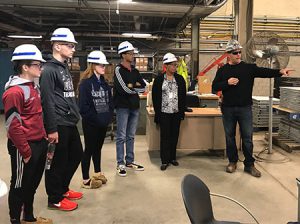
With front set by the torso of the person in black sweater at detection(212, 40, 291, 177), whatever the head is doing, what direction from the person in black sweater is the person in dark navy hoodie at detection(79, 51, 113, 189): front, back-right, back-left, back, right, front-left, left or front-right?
front-right

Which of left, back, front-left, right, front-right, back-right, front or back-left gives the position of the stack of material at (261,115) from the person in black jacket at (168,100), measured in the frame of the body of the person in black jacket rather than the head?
back-left

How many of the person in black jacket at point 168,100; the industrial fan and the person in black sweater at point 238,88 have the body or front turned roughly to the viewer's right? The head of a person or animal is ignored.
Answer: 0

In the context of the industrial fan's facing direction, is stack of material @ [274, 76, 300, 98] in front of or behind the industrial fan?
behind

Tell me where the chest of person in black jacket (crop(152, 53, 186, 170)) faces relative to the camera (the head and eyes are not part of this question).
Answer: toward the camera

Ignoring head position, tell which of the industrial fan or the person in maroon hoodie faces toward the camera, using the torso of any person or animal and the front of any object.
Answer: the industrial fan

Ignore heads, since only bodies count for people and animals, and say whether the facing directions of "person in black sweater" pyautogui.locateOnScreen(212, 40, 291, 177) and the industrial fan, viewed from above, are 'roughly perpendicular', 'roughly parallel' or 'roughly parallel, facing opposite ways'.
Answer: roughly parallel

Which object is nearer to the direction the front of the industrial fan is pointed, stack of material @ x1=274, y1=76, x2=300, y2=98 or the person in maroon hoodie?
the person in maroon hoodie

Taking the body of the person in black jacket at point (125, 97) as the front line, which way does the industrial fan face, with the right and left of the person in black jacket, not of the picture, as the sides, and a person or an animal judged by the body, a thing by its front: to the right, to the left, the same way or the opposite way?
to the right

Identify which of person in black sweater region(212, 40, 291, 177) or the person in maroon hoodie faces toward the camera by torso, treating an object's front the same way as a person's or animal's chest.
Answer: the person in black sweater

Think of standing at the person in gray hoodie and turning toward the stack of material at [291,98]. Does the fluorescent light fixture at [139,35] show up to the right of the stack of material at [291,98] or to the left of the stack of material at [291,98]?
left

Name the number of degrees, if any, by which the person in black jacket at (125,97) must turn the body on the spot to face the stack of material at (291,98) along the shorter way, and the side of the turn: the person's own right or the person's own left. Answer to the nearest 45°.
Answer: approximately 90° to the person's own left

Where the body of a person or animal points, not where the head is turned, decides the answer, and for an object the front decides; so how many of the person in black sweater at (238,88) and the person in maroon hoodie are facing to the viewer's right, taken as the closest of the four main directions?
1

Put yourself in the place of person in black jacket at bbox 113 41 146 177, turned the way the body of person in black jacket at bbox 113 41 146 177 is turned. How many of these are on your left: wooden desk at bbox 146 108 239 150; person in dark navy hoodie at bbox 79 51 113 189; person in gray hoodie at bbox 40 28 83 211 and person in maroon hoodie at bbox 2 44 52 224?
1

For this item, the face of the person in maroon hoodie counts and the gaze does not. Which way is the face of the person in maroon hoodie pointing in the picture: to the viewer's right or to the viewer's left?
to the viewer's right

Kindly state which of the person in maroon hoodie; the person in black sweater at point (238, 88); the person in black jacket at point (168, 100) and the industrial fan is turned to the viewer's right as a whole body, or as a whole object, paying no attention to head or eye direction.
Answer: the person in maroon hoodie

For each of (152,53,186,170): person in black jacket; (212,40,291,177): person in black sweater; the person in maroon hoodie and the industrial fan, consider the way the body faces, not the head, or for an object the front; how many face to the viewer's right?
1

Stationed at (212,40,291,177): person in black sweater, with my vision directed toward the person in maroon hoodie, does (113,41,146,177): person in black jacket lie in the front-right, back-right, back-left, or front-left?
front-right

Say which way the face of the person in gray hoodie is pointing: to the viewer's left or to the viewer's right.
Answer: to the viewer's right
